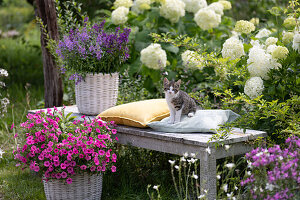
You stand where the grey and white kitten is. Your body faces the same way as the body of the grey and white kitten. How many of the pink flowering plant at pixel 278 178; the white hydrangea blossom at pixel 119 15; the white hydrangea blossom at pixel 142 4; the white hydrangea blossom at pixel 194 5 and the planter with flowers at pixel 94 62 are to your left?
1

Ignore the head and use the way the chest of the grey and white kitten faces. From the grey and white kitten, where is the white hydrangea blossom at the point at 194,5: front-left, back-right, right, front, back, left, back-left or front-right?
back-right

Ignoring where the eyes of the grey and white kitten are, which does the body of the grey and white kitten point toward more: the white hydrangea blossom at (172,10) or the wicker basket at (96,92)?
the wicker basket

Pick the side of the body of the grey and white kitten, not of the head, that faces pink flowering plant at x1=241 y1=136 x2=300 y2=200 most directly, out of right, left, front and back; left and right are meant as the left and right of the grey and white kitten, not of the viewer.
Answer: left

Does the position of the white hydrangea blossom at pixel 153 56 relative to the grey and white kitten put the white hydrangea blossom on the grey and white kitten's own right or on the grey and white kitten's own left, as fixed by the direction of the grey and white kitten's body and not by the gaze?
on the grey and white kitten's own right

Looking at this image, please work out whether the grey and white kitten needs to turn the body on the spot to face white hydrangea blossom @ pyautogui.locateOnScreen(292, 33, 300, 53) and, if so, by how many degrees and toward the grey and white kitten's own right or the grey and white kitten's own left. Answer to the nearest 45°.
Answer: approximately 135° to the grey and white kitten's own left

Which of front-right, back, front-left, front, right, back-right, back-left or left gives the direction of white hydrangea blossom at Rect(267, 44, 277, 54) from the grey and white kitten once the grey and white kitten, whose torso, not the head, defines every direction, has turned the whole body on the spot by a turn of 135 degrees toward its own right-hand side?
right

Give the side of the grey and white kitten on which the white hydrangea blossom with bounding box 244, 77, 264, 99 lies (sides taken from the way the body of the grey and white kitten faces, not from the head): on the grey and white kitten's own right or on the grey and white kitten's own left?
on the grey and white kitten's own left

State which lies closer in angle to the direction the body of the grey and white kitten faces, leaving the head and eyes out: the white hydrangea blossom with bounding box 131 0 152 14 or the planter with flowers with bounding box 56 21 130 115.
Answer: the planter with flowers

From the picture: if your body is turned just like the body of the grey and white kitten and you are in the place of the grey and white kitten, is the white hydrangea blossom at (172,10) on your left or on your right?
on your right

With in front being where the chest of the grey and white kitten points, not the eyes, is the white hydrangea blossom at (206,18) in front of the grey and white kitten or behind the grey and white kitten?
behind

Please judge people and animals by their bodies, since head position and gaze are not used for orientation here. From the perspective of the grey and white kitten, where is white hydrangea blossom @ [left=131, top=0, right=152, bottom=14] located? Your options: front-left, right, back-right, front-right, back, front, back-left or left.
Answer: back-right

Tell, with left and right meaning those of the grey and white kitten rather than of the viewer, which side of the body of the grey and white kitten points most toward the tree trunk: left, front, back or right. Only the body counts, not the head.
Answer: right

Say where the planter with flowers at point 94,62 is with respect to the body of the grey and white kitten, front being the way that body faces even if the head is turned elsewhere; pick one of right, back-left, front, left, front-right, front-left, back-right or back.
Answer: right

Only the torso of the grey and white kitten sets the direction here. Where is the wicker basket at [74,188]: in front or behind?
in front

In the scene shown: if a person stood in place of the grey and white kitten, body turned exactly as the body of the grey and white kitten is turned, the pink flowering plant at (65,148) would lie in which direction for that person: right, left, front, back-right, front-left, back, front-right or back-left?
front-right

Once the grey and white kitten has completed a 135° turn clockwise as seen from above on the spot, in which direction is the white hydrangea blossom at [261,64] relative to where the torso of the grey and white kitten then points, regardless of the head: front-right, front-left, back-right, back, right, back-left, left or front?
right
